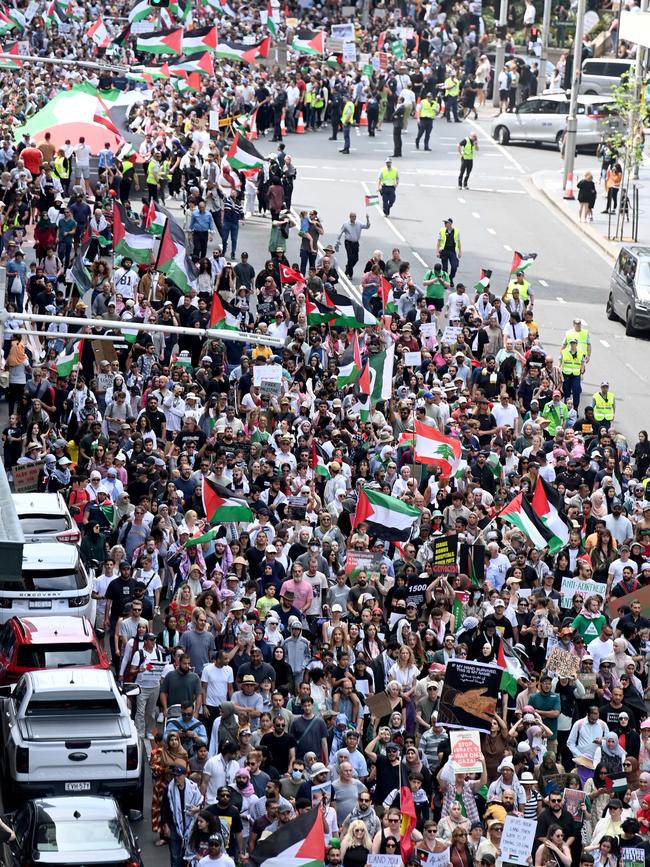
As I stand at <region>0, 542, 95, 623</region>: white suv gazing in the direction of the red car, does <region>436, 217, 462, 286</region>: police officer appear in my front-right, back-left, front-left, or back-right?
back-left

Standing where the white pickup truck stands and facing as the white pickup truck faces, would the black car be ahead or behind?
behind

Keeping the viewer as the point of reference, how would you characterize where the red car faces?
facing away from the viewer

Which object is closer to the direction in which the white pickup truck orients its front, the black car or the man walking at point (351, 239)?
the man walking

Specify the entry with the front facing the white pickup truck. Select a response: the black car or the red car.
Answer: the black car

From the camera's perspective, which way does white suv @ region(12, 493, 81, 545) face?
away from the camera

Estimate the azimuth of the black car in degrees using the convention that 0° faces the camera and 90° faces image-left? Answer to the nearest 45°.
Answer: approximately 180°

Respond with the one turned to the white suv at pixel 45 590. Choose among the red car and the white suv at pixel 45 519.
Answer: the red car

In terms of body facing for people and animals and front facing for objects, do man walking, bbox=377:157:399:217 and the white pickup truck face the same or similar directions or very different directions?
very different directions
